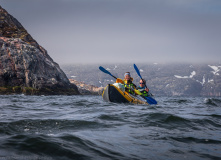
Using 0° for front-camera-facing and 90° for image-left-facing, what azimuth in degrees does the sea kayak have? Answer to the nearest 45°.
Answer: approximately 45°
